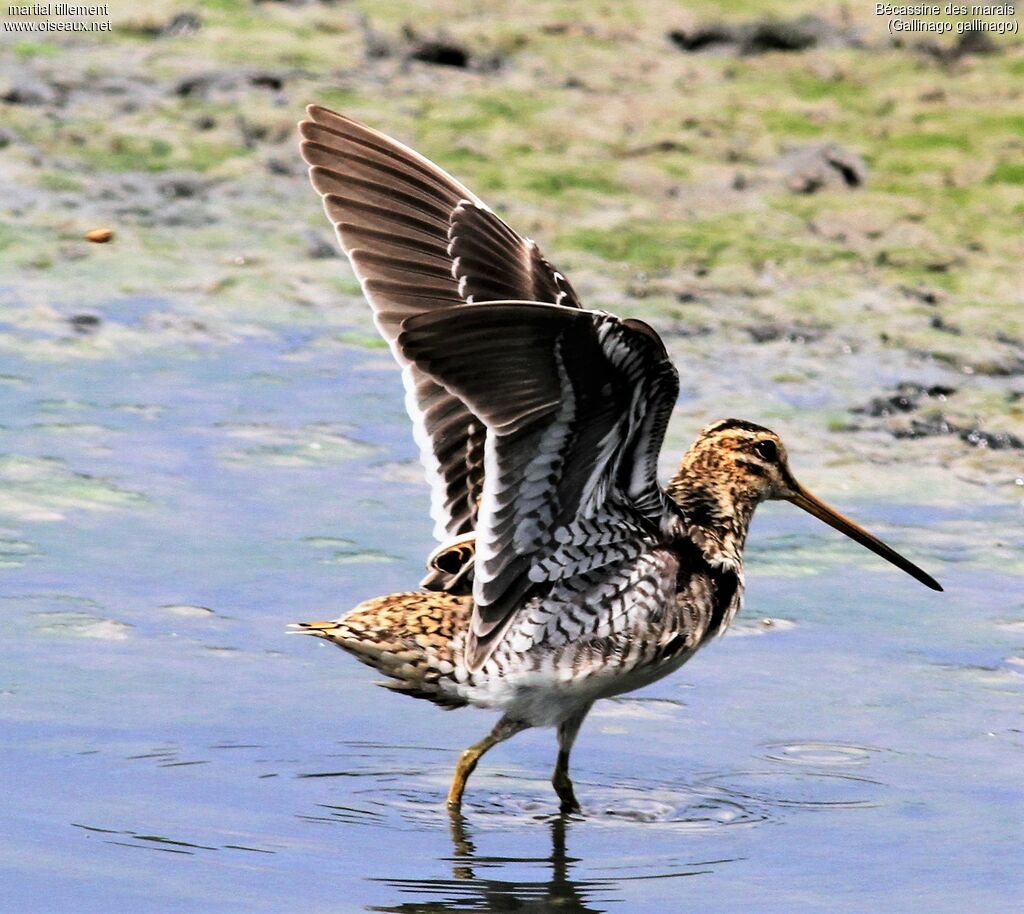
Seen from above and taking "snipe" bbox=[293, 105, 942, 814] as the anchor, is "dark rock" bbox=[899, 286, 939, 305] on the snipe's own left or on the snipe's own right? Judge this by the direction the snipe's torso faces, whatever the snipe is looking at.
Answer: on the snipe's own left

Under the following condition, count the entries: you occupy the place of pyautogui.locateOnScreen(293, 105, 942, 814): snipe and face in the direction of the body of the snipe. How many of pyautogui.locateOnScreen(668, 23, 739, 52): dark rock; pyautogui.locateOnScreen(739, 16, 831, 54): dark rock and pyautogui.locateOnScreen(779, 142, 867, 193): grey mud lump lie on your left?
3

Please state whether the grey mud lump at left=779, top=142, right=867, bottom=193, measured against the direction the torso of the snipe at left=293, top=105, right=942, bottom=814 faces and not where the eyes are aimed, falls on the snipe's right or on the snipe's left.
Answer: on the snipe's left

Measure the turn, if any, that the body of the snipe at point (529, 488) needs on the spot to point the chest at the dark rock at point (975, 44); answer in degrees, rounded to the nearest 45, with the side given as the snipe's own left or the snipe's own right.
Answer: approximately 90° to the snipe's own left

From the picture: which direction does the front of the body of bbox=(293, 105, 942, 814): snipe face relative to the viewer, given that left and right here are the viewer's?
facing to the right of the viewer

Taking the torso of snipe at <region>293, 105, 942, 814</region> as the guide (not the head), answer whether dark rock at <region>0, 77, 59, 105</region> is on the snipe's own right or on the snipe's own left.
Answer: on the snipe's own left

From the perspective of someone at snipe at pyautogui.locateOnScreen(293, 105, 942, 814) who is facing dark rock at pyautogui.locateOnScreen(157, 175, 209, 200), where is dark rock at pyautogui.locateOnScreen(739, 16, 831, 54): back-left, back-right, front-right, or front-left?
front-right

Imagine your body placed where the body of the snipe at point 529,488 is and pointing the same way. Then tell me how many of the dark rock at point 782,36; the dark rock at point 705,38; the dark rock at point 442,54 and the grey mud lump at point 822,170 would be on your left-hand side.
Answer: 4

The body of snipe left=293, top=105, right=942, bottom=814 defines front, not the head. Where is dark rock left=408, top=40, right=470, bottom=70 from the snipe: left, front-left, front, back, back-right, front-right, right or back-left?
left

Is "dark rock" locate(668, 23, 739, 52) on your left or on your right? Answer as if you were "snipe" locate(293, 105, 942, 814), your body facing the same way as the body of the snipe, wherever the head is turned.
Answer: on your left

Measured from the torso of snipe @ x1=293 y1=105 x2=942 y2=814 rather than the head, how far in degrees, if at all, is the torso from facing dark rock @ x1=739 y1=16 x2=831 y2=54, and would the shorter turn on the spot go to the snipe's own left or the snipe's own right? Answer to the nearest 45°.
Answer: approximately 90° to the snipe's own left

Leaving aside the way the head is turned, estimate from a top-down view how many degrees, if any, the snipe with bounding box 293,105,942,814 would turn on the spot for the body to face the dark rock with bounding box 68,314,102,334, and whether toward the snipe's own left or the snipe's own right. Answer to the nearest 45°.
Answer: approximately 135° to the snipe's own left
